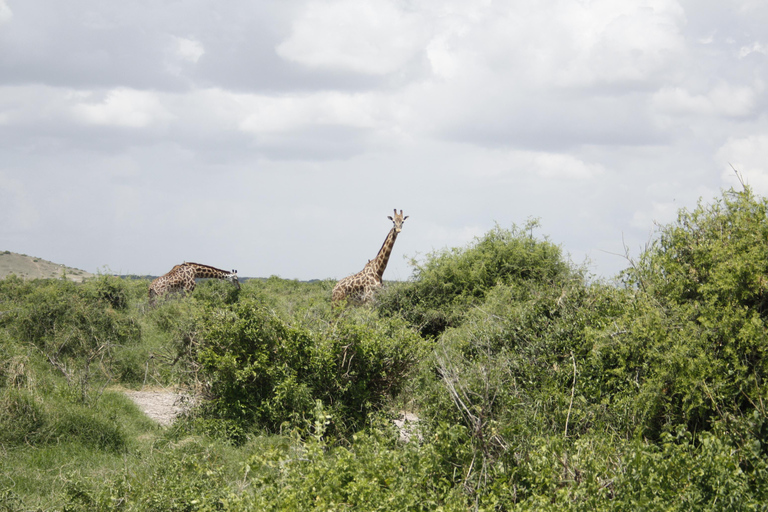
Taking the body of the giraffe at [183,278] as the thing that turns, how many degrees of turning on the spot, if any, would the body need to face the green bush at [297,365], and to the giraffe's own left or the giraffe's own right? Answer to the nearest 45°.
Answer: approximately 90° to the giraffe's own right

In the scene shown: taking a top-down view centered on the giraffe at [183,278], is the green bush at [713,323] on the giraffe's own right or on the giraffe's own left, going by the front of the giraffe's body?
on the giraffe's own right

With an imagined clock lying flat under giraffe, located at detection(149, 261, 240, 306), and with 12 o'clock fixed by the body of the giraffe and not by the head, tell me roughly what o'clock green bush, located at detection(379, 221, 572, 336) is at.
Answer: The green bush is roughly at 2 o'clock from the giraffe.

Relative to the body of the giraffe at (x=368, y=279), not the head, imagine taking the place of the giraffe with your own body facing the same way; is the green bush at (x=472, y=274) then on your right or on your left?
on your right

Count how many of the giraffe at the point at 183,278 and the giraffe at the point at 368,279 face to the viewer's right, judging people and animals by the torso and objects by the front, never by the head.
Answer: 2

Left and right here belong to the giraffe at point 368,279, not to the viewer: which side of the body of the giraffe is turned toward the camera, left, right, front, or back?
right

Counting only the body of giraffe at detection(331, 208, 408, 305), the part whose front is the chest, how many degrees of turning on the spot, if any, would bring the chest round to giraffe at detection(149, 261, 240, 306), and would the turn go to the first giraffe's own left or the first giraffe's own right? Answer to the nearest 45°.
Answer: approximately 135° to the first giraffe's own left

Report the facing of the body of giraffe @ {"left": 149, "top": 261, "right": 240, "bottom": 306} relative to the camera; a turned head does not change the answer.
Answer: to the viewer's right

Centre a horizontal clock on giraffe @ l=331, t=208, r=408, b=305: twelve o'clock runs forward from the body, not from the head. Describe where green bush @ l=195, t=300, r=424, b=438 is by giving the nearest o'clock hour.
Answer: The green bush is roughly at 3 o'clock from the giraffe.
